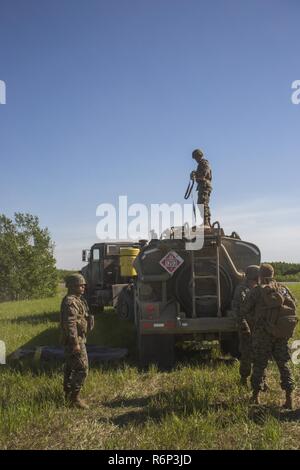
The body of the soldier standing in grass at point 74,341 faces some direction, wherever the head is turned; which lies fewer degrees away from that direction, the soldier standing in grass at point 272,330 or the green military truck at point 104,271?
the soldier standing in grass

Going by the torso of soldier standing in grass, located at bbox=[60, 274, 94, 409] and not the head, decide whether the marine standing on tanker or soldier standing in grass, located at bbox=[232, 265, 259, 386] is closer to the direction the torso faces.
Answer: the soldier standing in grass

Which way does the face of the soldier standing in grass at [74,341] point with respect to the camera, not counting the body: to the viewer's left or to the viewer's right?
to the viewer's right

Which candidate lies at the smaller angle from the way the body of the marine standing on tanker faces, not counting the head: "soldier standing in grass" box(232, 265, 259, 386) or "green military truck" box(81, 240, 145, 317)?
the green military truck

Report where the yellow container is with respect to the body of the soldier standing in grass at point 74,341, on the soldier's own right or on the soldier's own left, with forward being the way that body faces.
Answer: on the soldier's own left

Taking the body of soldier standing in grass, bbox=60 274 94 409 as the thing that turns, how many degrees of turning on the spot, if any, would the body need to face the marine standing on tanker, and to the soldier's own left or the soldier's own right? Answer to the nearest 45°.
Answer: approximately 45° to the soldier's own left

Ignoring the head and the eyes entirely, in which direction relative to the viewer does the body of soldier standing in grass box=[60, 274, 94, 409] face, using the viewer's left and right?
facing to the right of the viewer

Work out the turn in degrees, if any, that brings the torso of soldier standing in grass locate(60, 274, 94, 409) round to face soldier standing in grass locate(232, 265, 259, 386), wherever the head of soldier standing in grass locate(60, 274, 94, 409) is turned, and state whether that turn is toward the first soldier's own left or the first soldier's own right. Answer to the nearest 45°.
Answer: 0° — they already face them

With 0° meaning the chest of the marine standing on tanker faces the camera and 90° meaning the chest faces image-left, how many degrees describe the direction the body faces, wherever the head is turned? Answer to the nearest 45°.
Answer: approximately 90°

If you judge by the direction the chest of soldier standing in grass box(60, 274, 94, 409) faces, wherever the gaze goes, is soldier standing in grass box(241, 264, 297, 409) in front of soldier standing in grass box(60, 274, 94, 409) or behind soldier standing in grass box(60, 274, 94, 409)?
in front

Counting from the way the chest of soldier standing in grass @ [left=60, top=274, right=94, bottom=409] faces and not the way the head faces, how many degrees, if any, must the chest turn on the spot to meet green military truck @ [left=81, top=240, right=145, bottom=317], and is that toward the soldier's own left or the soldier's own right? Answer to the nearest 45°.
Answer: approximately 90° to the soldier's own left
